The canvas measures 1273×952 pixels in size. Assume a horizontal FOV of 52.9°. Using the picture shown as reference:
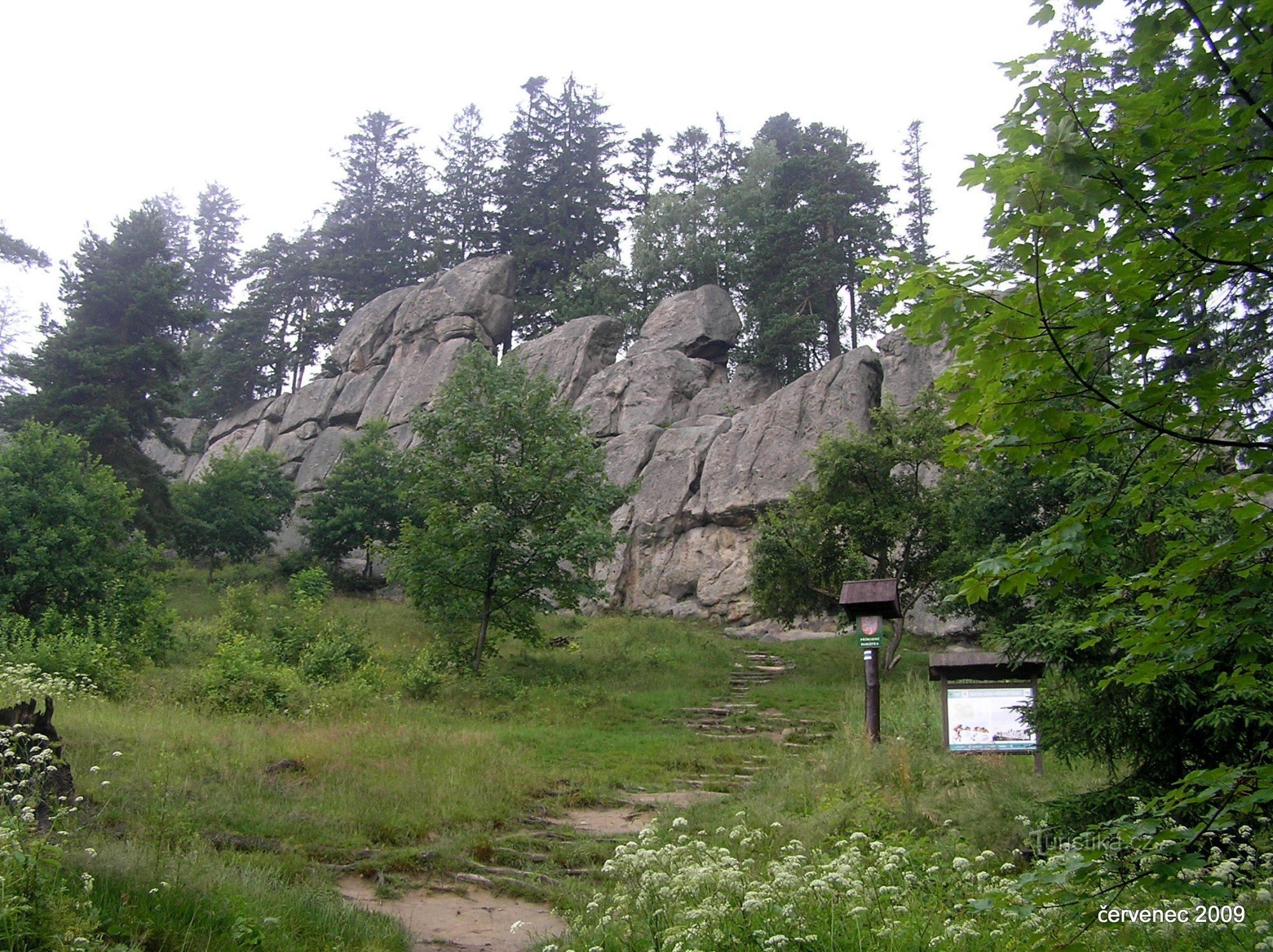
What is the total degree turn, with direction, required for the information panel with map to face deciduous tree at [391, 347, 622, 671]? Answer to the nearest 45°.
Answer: approximately 135° to its right

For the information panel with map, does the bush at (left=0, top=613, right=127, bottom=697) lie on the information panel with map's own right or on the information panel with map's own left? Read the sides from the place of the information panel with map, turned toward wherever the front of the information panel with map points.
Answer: on the information panel with map's own right

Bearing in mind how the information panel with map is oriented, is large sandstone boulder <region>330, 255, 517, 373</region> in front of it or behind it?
behind

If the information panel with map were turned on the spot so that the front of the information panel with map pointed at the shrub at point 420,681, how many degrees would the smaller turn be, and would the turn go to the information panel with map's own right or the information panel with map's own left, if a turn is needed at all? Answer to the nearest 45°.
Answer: approximately 135° to the information panel with map's own right

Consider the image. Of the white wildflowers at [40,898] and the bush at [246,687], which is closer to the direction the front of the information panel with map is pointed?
the white wildflowers

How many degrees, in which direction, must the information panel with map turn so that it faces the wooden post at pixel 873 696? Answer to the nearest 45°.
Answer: approximately 135° to its right

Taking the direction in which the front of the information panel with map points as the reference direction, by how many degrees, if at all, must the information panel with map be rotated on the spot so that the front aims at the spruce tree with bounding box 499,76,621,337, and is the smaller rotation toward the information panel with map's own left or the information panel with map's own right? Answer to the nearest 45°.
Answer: approximately 135° to the information panel with map's own right

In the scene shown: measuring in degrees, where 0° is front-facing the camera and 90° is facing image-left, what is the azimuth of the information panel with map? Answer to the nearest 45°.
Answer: approximately 0°

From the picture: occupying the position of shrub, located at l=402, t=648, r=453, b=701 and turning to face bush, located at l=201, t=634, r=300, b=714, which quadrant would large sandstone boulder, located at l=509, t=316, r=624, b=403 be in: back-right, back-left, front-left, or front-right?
back-right

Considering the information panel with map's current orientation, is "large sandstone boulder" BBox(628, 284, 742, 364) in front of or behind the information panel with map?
behind

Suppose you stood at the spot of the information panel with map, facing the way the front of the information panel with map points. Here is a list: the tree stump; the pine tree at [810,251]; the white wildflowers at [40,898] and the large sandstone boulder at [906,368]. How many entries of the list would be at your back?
2

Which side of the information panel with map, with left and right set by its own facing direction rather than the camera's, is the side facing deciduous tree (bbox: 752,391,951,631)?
back

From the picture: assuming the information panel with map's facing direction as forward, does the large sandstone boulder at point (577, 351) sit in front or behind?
behind

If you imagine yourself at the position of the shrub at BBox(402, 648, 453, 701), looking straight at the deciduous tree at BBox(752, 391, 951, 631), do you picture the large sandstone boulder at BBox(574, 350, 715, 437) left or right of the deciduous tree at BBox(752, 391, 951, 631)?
left

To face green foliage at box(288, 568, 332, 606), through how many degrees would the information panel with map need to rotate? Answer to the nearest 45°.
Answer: approximately 135° to its right

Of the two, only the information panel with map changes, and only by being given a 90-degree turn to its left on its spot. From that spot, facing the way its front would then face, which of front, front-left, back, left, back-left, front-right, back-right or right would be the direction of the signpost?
back-left
